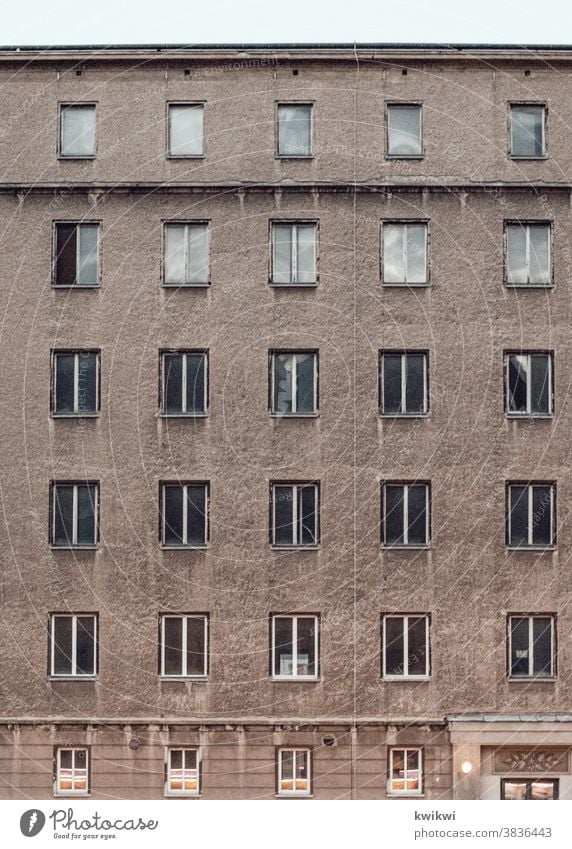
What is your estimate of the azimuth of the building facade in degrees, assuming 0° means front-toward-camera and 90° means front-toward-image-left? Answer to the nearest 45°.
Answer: approximately 0°
